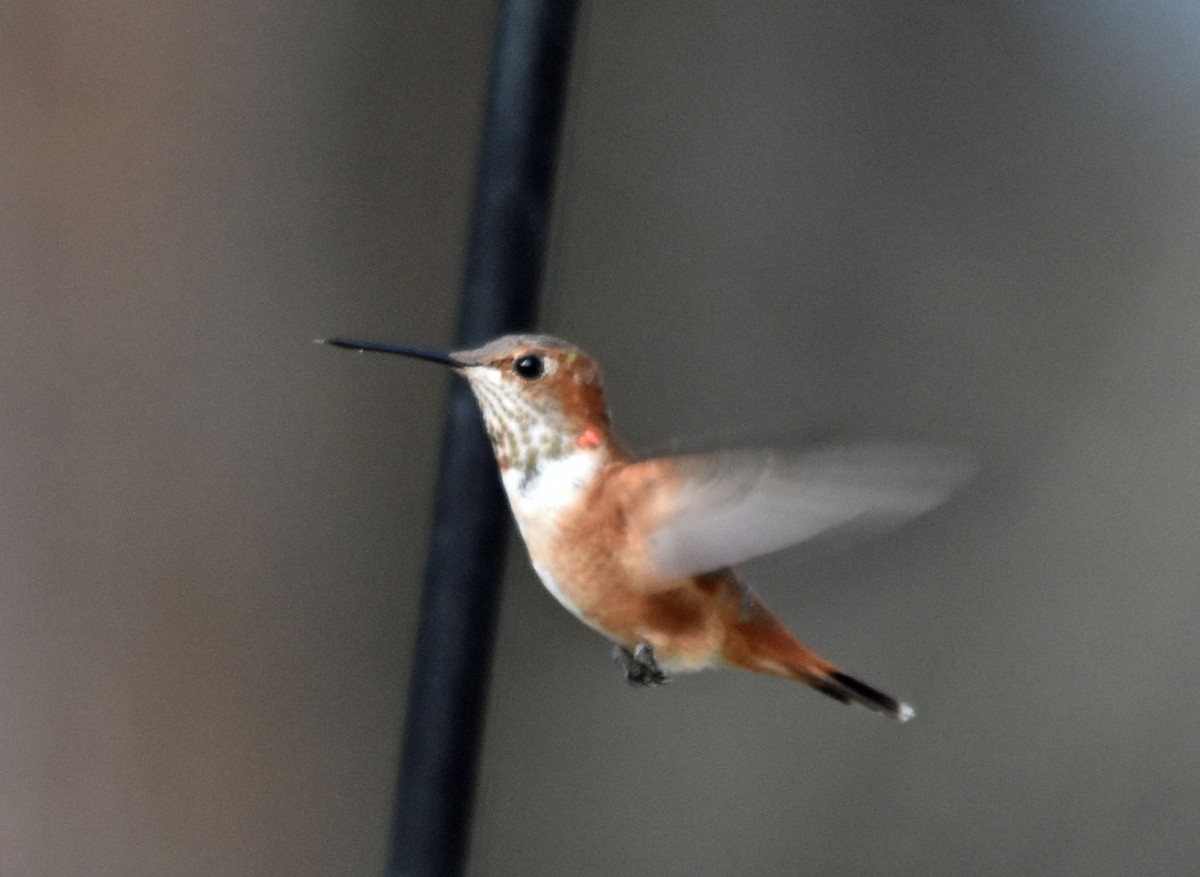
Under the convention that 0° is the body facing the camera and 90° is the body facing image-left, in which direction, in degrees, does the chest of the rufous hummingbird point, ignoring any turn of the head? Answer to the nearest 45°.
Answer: approximately 90°
